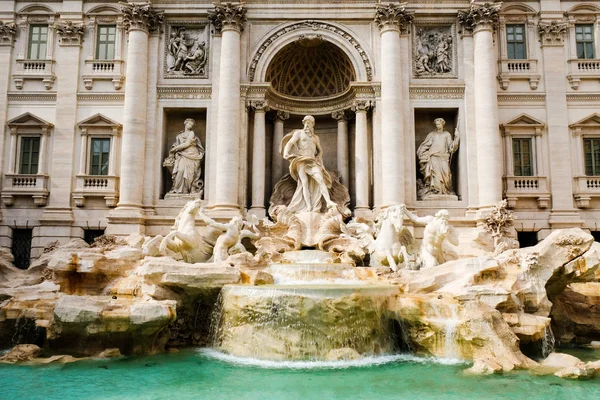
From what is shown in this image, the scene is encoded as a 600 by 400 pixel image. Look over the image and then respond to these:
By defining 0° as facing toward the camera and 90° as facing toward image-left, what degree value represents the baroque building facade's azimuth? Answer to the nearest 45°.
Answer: approximately 0°

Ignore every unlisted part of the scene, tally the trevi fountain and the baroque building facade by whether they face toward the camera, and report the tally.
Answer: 2
